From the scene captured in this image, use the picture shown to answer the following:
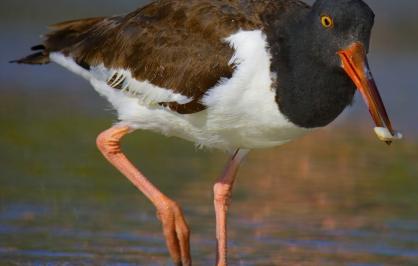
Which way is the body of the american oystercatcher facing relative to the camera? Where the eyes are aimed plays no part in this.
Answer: to the viewer's right
